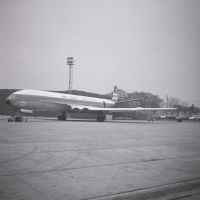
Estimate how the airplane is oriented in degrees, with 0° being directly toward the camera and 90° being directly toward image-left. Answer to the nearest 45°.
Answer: approximately 45°
